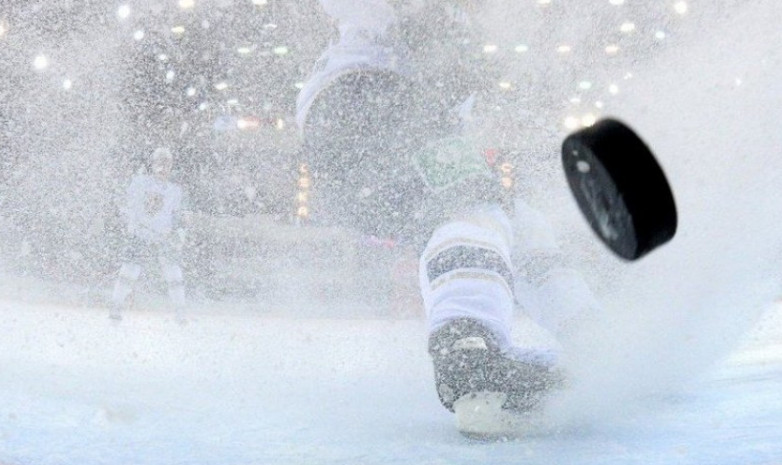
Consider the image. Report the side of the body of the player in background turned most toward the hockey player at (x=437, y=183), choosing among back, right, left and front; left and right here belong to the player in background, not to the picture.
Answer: front

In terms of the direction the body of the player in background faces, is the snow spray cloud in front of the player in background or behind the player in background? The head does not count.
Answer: in front

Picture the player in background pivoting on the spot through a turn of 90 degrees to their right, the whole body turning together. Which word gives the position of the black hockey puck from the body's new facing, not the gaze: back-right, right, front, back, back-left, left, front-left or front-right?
left

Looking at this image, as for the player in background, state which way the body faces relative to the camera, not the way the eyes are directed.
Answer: toward the camera
